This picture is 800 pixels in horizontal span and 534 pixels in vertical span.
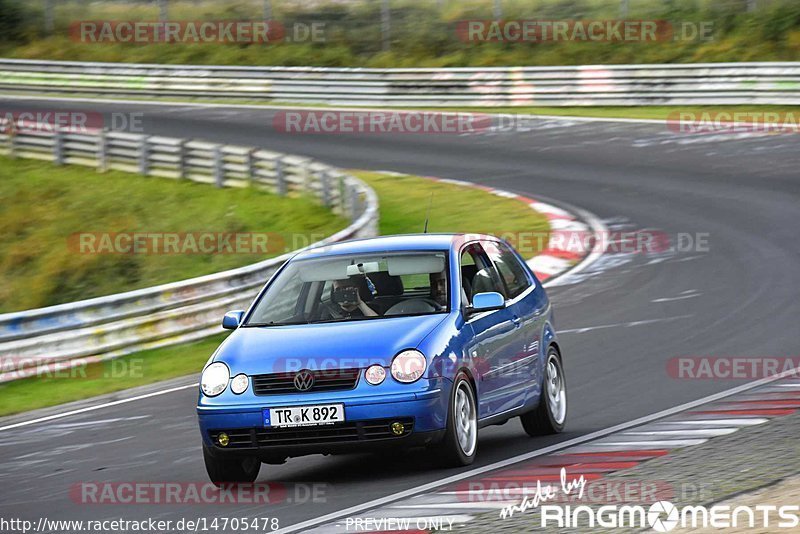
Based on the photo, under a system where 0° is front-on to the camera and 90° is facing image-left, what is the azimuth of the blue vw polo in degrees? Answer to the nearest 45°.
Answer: approximately 45°

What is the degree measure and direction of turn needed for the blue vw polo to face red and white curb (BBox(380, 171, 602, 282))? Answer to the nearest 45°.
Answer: approximately 135° to its right

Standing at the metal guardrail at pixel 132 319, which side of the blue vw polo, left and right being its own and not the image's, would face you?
right

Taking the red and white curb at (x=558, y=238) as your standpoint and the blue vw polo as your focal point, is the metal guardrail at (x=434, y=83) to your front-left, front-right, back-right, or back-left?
back-right

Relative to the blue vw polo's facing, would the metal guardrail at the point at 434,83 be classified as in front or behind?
behind
